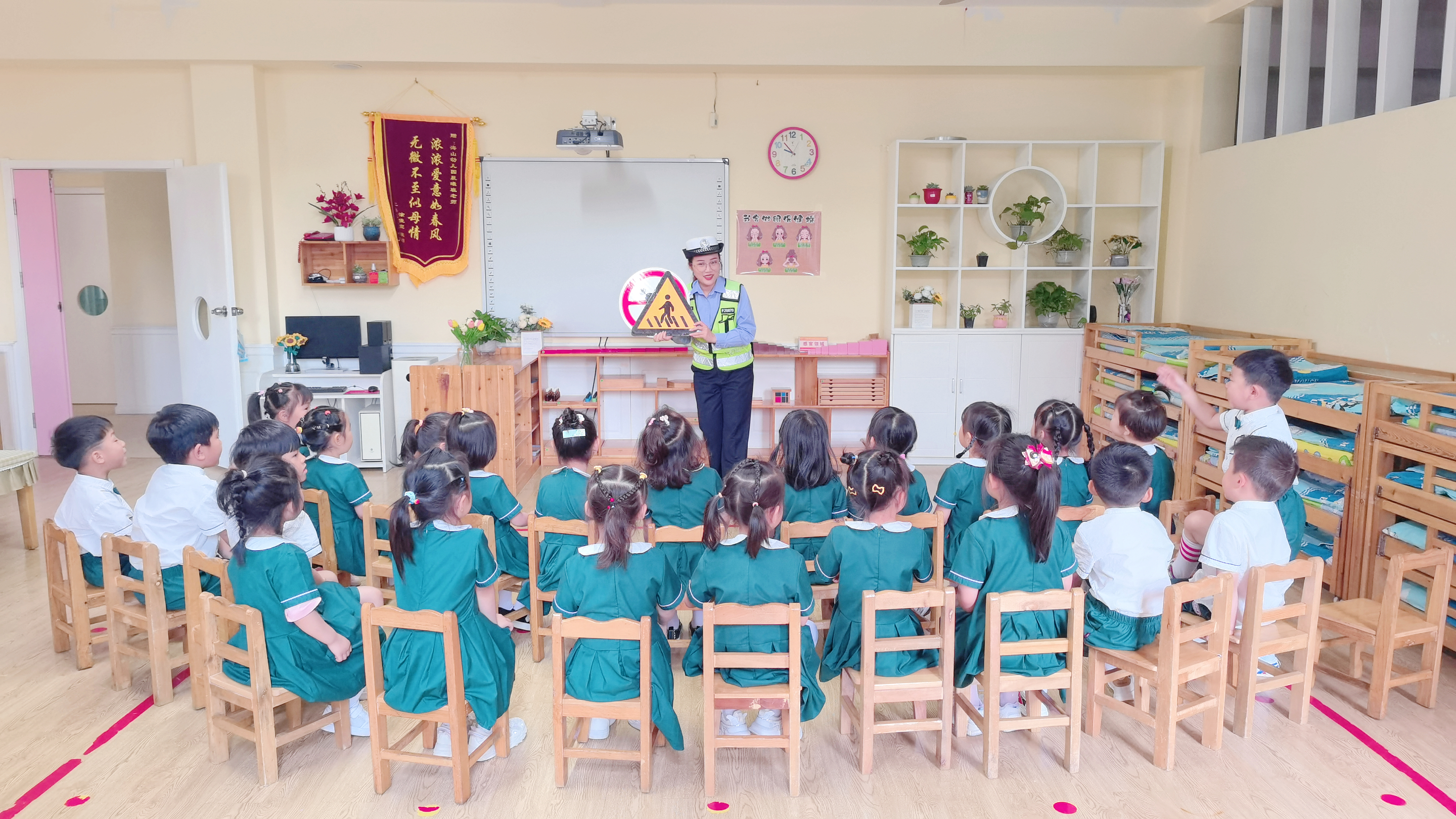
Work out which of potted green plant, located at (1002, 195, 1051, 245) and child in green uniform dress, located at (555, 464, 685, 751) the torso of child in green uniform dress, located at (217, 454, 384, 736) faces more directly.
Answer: the potted green plant

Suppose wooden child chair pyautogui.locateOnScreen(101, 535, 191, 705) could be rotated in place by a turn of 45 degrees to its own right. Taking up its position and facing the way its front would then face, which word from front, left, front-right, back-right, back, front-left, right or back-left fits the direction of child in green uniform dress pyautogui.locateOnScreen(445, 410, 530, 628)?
front

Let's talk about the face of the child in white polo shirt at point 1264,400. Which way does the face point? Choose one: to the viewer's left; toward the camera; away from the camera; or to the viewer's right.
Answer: to the viewer's left

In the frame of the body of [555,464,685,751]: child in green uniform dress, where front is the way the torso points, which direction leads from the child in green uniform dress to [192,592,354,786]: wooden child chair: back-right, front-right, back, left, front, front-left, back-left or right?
left

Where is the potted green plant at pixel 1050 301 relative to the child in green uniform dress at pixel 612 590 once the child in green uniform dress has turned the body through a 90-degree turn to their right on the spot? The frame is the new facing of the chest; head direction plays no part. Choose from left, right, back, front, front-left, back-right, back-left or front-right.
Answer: front-left

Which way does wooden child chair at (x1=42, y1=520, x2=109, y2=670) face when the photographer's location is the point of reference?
facing away from the viewer and to the right of the viewer

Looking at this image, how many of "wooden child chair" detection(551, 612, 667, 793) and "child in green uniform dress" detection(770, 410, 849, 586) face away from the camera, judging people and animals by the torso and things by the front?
2

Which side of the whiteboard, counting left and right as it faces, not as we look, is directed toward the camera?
front

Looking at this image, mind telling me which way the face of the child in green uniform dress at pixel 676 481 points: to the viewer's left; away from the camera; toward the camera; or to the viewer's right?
away from the camera

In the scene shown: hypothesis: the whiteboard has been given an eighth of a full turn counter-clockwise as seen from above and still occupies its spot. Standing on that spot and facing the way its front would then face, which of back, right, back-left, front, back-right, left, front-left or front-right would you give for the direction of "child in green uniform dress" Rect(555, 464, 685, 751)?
front-right

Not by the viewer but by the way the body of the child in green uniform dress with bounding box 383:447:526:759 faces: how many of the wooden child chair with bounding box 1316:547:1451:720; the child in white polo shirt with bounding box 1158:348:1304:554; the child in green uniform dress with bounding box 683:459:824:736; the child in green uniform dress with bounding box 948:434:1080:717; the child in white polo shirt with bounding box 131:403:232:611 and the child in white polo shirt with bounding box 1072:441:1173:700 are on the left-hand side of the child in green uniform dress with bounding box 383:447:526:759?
1

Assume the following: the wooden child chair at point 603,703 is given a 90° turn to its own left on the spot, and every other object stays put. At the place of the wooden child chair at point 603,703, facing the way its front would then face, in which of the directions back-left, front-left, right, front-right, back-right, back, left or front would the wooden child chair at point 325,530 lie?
front-right

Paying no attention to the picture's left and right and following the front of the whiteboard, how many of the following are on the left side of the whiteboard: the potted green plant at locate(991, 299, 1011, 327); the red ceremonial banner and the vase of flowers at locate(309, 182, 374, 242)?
1

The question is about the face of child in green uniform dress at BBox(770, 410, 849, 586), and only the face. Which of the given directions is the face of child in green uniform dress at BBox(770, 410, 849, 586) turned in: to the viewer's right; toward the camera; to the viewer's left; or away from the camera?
away from the camera

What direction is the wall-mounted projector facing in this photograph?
away from the camera

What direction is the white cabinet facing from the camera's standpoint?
toward the camera

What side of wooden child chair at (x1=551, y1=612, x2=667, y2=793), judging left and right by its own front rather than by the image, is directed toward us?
back

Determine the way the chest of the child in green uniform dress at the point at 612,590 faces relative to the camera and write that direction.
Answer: away from the camera
